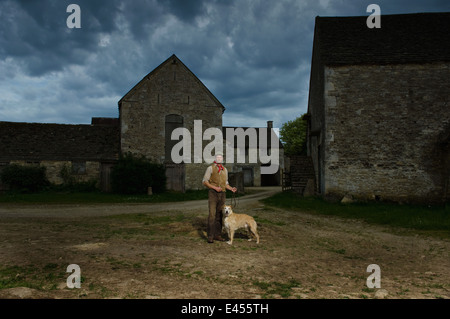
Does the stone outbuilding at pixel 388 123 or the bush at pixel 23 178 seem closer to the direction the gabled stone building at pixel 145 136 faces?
the stone outbuilding

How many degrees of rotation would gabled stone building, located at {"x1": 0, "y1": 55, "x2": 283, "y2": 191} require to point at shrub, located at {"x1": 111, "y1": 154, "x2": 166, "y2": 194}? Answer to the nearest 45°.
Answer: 0° — it already faces it

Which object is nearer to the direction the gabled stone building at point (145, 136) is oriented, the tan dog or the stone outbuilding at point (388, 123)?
the tan dog

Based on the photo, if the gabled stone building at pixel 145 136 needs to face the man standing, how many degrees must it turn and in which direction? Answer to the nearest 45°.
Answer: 0° — it already faces them

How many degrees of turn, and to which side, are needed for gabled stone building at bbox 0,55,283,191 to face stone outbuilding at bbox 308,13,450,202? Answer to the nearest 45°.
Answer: approximately 45° to its left

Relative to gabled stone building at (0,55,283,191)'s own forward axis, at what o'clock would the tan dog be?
The tan dog is roughly at 12 o'clock from the gabled stone building.

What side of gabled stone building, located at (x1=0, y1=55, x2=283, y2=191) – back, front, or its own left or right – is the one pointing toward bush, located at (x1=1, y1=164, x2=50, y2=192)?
right

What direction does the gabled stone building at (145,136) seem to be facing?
toward the camera

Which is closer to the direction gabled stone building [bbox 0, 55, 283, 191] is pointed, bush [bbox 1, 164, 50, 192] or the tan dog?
the tan dog

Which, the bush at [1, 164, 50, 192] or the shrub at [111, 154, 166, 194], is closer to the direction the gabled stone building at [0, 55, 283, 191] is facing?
the shrub
